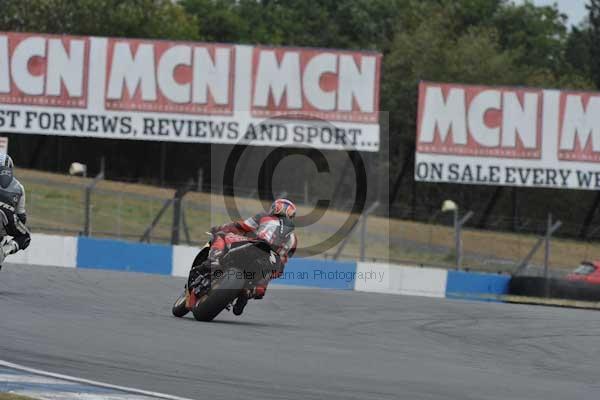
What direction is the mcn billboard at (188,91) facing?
toward the camera

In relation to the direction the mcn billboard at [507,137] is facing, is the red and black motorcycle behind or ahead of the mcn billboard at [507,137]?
ahead

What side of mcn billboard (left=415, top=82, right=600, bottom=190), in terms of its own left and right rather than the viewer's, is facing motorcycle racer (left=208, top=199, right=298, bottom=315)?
front

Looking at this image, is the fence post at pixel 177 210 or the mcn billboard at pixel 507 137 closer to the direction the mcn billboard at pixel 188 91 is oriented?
the fence post

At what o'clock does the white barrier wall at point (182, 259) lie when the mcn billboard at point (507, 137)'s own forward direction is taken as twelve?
The white barrier wall is roughly at 1 o'clock from the mcn billboard.

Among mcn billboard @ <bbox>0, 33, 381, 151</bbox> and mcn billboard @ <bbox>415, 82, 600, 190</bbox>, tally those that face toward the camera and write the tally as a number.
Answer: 2

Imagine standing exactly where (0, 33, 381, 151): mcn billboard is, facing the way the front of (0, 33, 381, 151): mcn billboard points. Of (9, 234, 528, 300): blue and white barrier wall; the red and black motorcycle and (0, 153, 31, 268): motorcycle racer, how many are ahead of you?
3

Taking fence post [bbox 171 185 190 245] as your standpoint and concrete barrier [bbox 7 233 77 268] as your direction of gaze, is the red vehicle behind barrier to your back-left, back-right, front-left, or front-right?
back-left

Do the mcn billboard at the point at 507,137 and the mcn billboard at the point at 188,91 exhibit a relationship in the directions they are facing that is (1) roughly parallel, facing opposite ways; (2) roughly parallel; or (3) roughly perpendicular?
roughly parallel

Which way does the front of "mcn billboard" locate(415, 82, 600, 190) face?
toward the camera

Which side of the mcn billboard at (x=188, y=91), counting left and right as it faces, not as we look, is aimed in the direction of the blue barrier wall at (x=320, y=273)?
front

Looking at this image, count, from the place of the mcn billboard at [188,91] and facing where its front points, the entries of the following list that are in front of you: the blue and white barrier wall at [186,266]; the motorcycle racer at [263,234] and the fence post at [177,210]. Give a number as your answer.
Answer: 3

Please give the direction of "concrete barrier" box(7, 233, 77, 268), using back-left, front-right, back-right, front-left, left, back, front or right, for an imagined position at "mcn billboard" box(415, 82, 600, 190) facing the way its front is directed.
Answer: front-right
